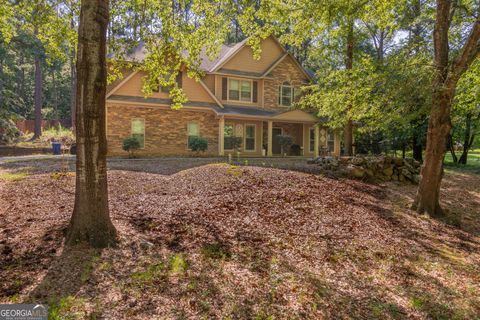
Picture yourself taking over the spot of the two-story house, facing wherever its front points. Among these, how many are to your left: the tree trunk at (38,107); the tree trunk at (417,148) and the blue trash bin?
1

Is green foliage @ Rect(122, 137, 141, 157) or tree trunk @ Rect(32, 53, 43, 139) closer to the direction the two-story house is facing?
the green foliage

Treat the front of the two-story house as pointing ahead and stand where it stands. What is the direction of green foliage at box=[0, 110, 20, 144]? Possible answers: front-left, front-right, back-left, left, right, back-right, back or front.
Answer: right

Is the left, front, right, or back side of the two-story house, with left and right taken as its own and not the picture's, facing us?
front

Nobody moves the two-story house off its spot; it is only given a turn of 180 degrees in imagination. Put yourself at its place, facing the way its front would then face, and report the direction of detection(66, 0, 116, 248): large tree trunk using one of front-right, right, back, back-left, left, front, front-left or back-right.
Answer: back

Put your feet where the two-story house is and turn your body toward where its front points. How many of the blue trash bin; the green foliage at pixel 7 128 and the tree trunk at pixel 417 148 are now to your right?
2

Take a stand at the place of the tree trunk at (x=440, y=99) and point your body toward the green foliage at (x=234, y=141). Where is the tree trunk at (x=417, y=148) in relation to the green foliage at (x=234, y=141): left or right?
right

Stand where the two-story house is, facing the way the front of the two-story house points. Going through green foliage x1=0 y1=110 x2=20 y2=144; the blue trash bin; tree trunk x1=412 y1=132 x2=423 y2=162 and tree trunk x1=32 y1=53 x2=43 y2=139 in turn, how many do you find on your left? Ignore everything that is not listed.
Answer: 1

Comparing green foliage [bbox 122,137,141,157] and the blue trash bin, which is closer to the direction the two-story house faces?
the green foliage

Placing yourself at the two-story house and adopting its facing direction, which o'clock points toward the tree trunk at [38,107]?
The tree trunk is roughly at 4 o'clock from the two-story house.

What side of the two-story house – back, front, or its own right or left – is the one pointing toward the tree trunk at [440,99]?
front
